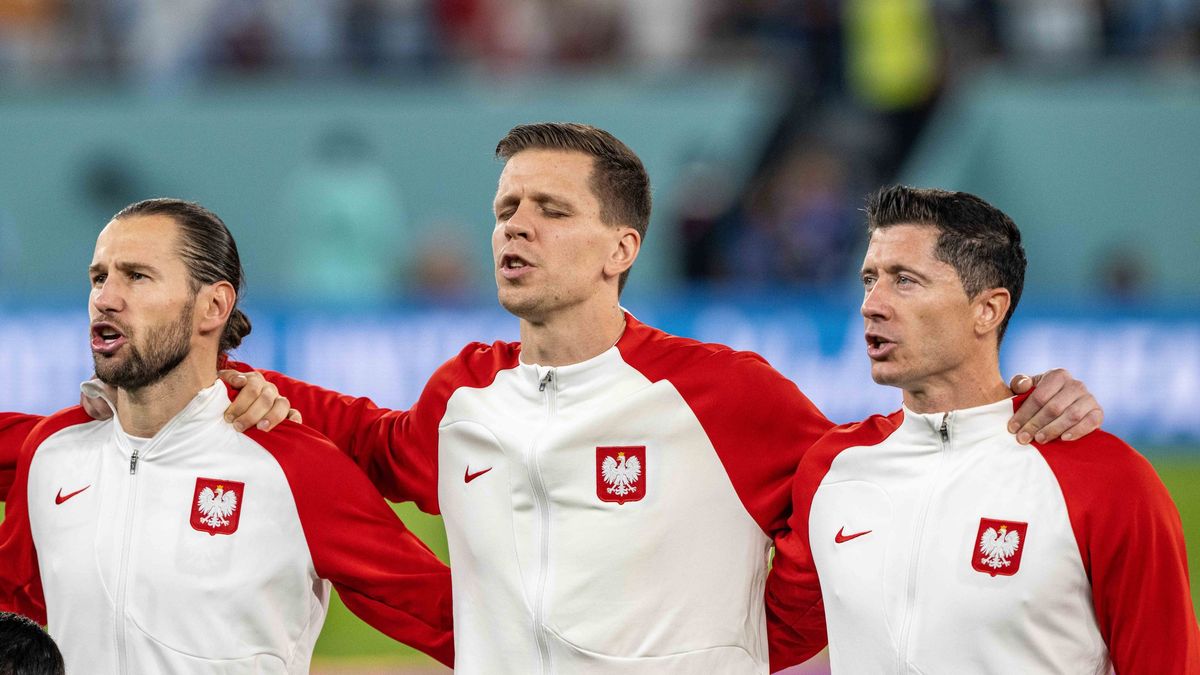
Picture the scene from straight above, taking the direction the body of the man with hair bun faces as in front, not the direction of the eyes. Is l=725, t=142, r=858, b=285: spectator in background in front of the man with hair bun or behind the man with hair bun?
behind

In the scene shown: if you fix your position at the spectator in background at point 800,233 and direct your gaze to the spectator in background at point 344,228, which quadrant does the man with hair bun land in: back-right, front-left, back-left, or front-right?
front-left

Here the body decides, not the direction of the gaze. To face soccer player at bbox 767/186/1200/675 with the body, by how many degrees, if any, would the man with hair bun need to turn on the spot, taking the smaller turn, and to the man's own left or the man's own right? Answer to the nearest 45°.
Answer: approximately 90° to the man's own left

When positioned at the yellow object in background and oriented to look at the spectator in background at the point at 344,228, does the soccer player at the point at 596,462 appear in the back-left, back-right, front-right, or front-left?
front-left

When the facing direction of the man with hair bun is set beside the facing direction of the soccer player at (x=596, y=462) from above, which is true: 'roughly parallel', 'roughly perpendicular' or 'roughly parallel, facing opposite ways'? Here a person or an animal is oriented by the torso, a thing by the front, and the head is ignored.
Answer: roughly parallel

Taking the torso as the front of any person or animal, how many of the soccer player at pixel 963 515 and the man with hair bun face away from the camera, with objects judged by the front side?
0

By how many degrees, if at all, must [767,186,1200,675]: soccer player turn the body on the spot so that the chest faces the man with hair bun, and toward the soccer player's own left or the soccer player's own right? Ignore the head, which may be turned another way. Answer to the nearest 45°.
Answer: approximately 45° to the soccer player's own right

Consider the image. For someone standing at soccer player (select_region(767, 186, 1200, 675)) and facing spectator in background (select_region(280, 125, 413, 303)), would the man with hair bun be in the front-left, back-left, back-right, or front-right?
front-left

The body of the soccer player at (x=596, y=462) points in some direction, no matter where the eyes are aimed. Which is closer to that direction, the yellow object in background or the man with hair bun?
the man with hair bun

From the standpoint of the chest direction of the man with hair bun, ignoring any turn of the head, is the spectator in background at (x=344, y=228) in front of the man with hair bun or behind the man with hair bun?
behind

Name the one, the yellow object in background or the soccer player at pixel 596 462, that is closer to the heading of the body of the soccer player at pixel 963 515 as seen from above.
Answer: the soccer player

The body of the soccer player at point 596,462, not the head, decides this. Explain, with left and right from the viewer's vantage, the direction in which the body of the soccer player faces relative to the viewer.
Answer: facing the viewer and to the left of the viewer

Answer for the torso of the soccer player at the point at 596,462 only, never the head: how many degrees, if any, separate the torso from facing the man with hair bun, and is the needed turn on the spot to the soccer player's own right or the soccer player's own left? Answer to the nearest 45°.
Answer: approximately 45° to the soccer player's own right

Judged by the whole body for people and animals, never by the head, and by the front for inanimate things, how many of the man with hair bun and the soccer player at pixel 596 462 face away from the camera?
0

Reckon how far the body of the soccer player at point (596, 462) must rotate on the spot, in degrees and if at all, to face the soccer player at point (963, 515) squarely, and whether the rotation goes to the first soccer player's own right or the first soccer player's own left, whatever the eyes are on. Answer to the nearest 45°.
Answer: approximately 135° to the first soccer player's own left
